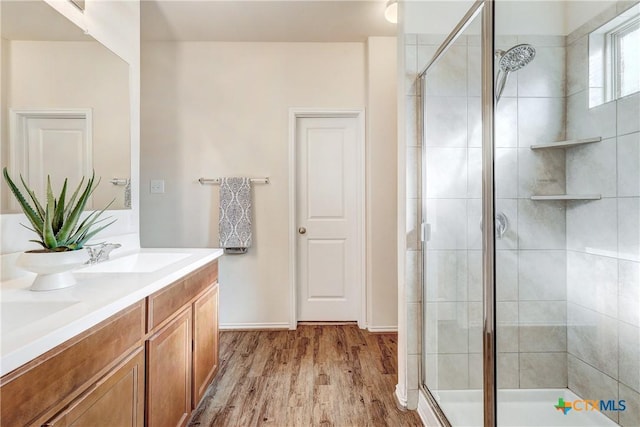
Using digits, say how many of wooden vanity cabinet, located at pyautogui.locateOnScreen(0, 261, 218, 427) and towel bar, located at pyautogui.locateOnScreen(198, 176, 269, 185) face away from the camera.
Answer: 0

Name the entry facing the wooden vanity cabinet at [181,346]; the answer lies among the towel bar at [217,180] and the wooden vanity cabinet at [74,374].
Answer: the towel bar

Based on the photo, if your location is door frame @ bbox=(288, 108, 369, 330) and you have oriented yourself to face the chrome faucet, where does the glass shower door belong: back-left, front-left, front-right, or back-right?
front-left

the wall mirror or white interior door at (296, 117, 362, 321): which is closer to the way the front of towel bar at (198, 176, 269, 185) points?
the wall mirror

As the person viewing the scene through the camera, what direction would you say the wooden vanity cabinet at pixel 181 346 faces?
facing the viewer and to the right of the viewer

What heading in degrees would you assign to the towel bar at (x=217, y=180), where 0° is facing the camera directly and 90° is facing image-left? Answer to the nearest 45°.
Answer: approximately 0°

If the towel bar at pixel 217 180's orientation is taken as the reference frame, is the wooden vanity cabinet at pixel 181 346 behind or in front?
in front
